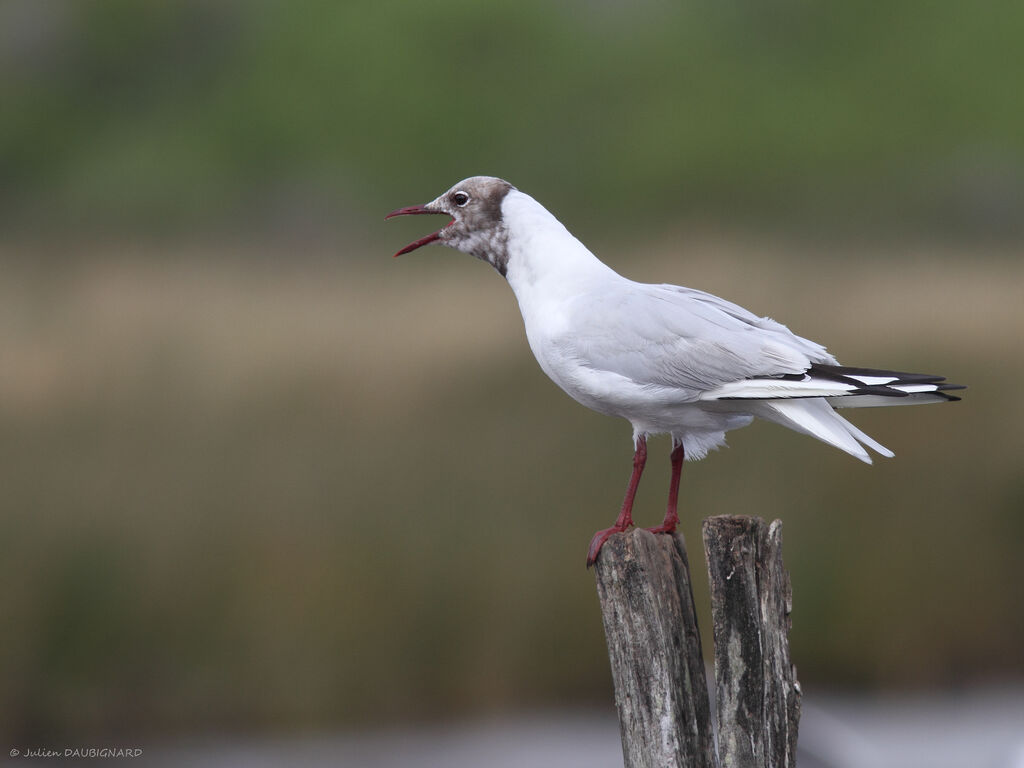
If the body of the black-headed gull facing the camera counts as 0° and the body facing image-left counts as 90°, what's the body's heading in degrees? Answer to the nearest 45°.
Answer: approximately 90°
